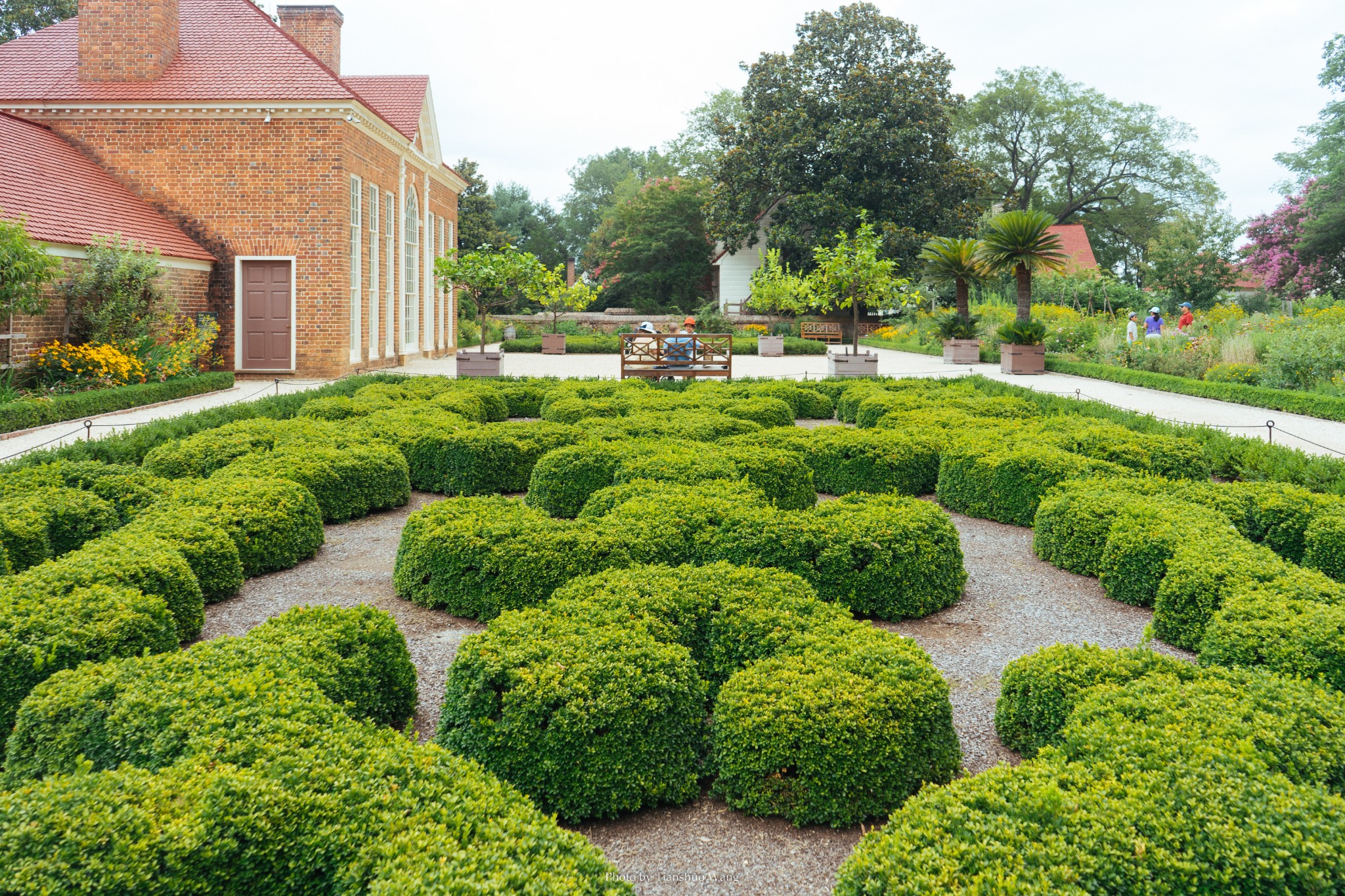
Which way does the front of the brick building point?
to the viewer's right

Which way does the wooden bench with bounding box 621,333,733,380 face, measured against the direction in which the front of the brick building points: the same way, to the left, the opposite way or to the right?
to the left

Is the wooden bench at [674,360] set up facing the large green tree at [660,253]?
yes

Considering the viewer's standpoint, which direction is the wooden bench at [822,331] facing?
facing the viewer

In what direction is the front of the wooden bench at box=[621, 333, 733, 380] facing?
away from the camera

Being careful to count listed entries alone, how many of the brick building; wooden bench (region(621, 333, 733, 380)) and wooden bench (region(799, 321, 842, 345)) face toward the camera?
1

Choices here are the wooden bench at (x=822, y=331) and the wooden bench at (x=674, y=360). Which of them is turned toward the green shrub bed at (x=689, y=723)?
the wooden bench at (x=822, y=331)

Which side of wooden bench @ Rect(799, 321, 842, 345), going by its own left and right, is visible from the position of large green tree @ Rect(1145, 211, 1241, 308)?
left

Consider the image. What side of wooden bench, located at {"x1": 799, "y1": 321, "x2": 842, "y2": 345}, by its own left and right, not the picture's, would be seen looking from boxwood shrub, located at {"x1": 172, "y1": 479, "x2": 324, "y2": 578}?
front

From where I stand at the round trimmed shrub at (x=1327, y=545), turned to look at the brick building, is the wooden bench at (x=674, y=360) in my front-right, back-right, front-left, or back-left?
front-right

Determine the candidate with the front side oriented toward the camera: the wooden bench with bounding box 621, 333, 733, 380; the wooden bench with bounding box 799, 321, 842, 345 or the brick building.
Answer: the wooden bench with bounding box 799, 321, 842, 345

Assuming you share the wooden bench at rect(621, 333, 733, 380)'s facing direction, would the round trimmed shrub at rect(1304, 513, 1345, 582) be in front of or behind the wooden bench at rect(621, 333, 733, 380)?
behind

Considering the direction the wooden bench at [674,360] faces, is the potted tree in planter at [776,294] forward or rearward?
forward

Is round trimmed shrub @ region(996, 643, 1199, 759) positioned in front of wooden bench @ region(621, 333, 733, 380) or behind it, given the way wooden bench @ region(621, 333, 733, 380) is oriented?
behind

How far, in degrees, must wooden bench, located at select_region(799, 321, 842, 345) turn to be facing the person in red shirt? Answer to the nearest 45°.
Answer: approximately 45° to its left

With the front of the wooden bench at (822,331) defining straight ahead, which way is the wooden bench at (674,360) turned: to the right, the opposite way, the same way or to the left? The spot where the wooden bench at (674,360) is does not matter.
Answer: the opposite way
